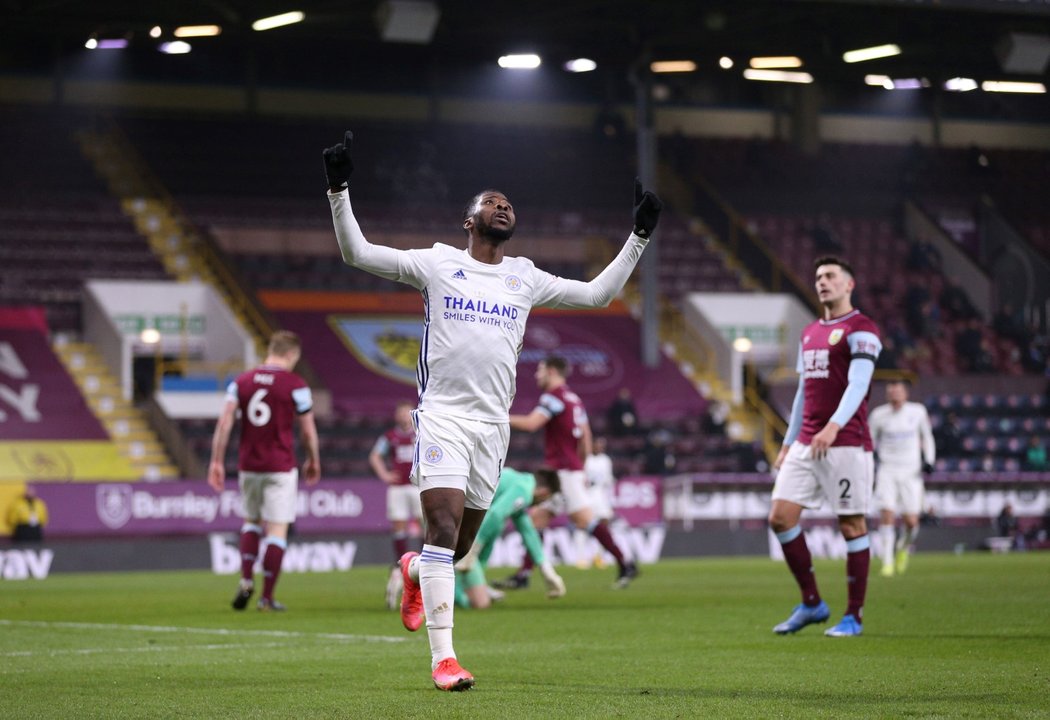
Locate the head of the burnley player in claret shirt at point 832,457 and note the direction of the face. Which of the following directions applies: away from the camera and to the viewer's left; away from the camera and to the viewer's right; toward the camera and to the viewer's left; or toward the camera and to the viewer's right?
toward the camera and to the viewer's left

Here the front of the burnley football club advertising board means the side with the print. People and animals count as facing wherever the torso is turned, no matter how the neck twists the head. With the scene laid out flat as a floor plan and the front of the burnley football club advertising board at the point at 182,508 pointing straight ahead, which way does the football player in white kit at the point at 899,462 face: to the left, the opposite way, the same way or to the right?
the same way

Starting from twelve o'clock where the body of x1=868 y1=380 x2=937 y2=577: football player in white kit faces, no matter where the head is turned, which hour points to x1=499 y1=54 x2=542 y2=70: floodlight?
The floodlight is roughly at 5 o'clock from the football player in white kit.

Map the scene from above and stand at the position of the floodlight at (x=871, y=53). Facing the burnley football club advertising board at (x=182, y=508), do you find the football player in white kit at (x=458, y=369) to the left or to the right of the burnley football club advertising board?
left

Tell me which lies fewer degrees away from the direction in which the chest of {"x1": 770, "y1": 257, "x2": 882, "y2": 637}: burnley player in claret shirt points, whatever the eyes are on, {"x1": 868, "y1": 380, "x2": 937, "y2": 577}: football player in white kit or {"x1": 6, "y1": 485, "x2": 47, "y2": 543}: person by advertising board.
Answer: the person by advertising board

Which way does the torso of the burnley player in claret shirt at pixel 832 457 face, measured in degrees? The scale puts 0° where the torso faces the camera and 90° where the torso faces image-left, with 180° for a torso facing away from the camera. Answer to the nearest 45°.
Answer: approximately 45°

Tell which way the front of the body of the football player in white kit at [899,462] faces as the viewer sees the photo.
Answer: toward the camera

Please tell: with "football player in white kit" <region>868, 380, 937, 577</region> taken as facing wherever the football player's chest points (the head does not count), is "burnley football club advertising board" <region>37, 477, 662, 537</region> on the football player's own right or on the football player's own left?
on the football player's own right

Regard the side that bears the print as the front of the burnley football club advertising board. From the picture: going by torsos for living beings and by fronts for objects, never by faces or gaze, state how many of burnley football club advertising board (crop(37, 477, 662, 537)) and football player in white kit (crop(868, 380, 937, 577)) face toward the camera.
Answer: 2

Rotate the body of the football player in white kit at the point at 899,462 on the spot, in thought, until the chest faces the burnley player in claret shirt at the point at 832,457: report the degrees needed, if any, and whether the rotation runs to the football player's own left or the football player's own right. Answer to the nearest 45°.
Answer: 0° — they already face them

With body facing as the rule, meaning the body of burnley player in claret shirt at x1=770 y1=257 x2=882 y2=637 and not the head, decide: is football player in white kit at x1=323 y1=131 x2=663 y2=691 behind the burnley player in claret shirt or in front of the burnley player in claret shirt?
in front

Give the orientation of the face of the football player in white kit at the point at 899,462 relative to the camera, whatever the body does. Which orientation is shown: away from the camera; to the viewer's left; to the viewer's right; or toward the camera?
toward the camera

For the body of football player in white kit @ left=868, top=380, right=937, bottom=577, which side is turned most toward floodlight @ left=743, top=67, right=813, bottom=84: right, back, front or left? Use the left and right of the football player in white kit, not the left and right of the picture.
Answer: back

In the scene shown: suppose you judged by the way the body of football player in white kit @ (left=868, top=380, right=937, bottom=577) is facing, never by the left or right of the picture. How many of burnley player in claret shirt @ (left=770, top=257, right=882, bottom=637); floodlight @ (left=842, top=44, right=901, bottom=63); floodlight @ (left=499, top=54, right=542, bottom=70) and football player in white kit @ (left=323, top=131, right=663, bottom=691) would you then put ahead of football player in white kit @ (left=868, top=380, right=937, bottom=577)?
2

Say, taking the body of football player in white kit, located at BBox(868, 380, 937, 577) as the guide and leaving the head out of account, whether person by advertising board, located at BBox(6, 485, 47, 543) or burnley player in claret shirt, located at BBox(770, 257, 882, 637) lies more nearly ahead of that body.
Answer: the burnley player in claret shirt

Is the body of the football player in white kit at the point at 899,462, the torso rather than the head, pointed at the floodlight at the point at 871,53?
no

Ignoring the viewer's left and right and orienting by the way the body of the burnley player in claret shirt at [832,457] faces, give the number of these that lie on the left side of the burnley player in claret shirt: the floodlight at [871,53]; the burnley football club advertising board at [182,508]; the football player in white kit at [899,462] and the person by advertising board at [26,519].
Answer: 0
